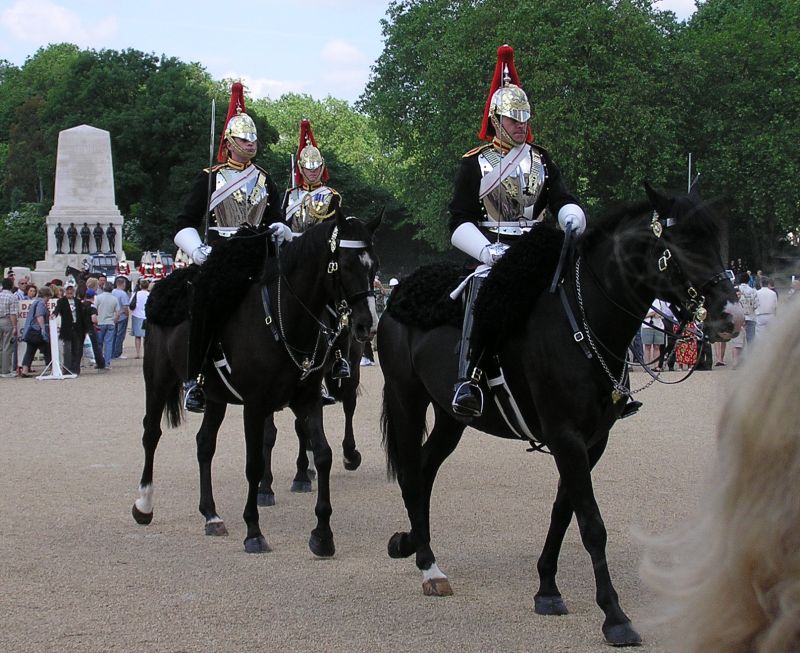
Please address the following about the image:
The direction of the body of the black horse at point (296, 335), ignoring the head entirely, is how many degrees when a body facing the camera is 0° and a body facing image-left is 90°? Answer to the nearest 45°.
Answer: approximately 315°

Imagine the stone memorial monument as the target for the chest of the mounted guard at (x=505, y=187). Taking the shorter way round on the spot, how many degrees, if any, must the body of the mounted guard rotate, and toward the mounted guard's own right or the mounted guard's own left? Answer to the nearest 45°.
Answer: approximately 180°

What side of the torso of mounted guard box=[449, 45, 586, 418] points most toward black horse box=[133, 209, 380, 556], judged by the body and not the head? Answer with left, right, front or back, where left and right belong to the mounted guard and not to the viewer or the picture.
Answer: back

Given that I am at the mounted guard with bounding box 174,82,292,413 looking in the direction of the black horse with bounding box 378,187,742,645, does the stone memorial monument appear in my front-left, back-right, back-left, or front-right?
back-left

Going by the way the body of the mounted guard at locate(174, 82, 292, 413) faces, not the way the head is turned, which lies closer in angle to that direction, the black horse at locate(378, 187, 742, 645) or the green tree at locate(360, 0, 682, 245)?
the black horse

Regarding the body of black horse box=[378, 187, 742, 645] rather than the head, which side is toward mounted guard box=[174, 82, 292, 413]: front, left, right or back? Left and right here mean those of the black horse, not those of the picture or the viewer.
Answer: back

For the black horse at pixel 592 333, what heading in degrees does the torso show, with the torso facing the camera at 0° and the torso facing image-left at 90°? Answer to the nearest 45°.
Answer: approximately 315°

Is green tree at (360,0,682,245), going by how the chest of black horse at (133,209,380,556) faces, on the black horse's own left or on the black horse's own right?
on the black horse's own left

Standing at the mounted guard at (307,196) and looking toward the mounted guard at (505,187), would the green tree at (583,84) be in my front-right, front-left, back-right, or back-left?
back-left

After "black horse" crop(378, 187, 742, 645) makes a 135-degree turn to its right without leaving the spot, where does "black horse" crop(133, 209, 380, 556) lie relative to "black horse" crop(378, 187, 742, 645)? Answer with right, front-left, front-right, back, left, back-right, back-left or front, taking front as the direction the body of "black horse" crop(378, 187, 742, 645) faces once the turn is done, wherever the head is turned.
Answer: front-right

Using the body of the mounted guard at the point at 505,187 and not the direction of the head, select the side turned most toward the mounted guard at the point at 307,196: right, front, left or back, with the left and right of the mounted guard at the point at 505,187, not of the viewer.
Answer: back

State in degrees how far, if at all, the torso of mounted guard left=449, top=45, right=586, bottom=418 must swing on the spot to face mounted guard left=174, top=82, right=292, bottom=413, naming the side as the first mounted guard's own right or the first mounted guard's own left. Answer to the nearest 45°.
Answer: approximately 180°

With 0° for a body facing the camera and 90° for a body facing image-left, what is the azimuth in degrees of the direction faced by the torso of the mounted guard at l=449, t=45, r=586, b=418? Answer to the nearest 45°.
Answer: approximately 315°

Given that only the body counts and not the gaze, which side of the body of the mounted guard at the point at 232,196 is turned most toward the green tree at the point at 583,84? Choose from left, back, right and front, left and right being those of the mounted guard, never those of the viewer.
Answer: left
